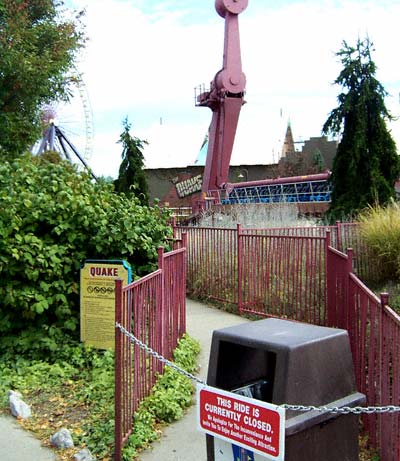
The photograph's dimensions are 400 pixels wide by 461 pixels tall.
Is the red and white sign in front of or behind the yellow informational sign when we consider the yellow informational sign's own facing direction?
in front

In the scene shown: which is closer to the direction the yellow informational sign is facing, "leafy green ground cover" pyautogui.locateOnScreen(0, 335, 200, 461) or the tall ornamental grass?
the leafy green ground cover

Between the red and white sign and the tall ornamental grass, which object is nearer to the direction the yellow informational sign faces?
the red and white sign

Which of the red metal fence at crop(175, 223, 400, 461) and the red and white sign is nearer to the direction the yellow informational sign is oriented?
the red and white sign

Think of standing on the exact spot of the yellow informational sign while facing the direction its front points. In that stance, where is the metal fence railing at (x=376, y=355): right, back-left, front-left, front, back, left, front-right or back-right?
front-left

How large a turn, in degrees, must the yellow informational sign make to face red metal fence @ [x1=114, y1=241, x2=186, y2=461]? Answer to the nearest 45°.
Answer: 0° — it already faces it

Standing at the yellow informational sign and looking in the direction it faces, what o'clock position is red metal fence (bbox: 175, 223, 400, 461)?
The red metal fence is roughly at 8 o'clock from the yellow informational sign.

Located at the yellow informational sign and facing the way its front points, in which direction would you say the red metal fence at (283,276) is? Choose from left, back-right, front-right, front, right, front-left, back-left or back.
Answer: back-left

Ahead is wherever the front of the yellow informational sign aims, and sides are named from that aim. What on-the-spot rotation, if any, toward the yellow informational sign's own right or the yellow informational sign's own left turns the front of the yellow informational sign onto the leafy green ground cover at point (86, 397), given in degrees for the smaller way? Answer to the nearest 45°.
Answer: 0° — it already faces it

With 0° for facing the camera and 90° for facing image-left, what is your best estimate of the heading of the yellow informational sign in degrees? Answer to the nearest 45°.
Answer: approximately 0°

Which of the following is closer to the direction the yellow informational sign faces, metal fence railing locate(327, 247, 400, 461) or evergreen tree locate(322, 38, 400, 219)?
the metal fence railing

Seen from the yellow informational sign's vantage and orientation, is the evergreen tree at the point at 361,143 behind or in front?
behind

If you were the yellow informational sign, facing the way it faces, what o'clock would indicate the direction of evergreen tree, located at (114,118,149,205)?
The evergreen tree is roughly at 6 o'clock from the yellow informational sign.
